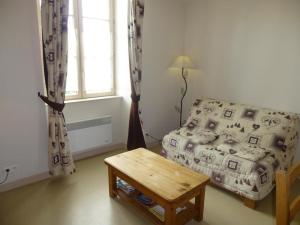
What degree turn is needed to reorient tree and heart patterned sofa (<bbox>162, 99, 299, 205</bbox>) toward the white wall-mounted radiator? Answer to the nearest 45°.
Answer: approximately 45° to its right

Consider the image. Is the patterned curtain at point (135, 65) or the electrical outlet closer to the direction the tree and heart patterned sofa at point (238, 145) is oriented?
the electrical outlet

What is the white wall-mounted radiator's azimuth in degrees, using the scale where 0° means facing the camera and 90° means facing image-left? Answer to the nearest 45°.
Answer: approximately 315°

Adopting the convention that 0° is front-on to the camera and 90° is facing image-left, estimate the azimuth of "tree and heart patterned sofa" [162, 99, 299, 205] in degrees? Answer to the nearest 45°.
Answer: approximately 45°
